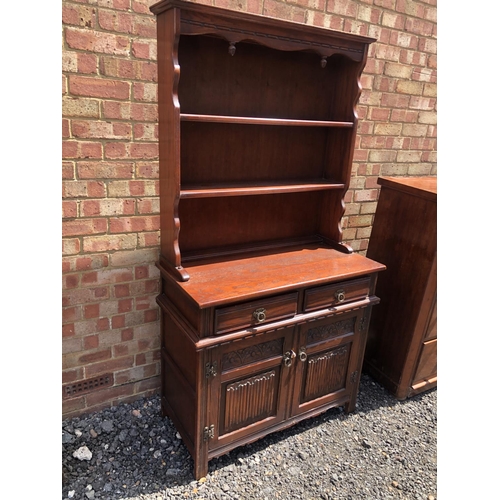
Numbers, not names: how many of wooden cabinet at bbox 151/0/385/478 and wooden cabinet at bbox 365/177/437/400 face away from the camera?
0

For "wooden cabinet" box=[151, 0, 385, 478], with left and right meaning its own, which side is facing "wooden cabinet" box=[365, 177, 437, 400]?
left

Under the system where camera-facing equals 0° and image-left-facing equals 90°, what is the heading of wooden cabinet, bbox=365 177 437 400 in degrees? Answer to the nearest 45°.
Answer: approximately 315°

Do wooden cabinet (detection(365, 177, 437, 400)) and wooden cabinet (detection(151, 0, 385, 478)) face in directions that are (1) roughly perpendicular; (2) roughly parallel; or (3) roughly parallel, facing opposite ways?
roughly parallel

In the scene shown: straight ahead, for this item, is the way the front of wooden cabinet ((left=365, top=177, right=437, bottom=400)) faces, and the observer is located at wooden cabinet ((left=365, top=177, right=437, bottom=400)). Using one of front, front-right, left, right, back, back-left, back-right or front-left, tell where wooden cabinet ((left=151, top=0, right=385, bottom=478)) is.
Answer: right

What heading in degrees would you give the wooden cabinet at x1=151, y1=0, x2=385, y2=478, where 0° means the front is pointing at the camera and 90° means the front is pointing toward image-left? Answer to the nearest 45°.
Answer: approximately 315°
